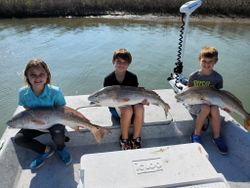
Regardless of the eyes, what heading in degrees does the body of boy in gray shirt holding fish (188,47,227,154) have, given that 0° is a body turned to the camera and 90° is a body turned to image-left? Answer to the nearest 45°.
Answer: approximately 0°
